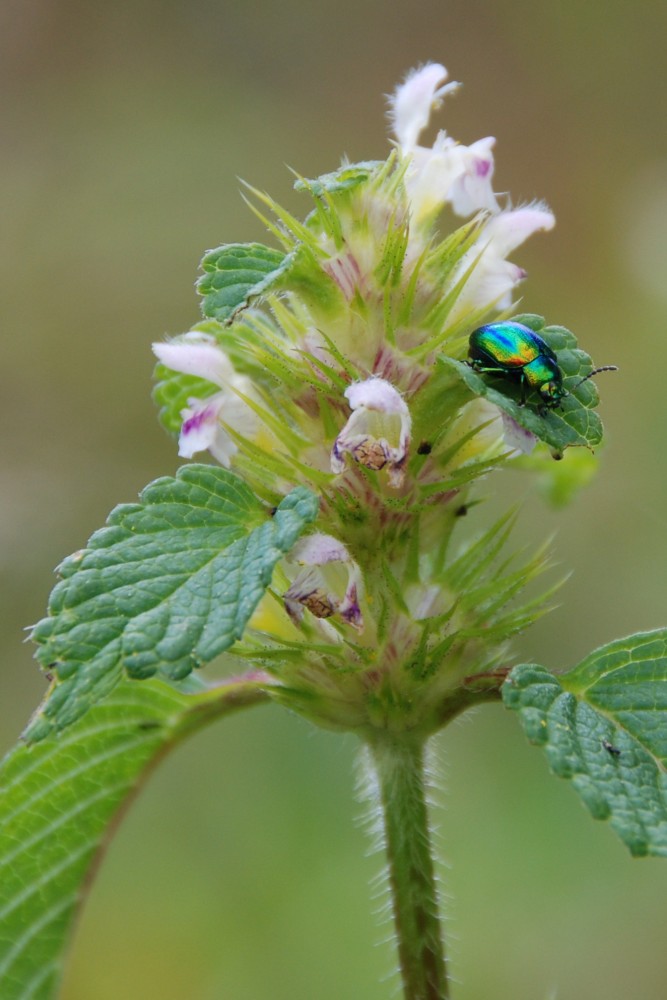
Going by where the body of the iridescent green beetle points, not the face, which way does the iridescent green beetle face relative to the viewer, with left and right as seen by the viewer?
facing the viewer and to the right of the viewer
